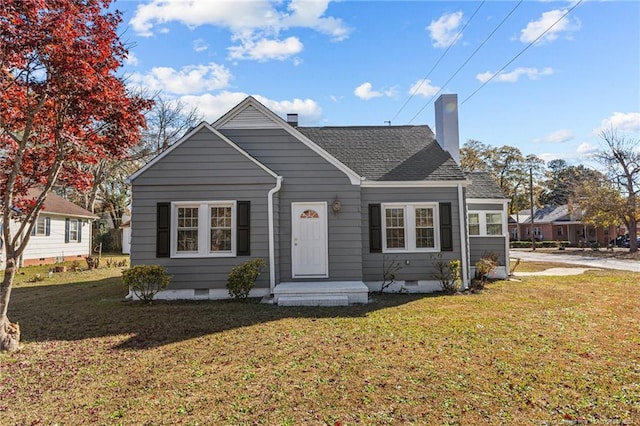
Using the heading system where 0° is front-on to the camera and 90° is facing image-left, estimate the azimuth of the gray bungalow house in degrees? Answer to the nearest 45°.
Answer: approximately 0°

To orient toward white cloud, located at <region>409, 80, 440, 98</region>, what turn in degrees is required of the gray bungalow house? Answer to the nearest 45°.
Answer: approximately 135° to its left

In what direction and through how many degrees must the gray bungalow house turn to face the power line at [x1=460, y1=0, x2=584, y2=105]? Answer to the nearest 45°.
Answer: approximately 90° to its left

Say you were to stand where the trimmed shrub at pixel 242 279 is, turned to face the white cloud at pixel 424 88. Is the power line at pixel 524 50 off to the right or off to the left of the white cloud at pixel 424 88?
right

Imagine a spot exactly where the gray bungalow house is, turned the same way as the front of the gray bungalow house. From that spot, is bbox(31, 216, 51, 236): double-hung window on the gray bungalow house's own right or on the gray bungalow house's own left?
on the gray bungalow house's own right

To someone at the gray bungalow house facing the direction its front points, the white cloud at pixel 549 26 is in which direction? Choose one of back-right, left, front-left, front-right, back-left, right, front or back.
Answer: left
